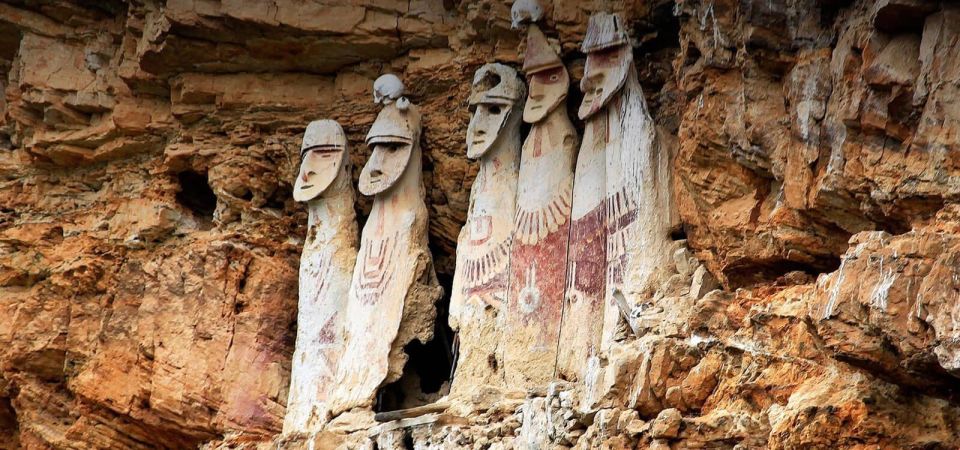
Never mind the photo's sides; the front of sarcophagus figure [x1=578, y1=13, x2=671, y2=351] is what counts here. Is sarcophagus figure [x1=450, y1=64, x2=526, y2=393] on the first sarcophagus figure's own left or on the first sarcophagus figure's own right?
on the first sarcophagus figure's own right

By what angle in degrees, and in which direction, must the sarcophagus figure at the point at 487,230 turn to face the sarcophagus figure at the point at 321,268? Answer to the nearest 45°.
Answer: approximately 90° to its right

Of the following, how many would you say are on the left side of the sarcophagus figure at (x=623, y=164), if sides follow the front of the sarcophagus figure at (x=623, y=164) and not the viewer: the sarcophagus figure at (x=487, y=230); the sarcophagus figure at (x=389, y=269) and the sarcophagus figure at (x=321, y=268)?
0

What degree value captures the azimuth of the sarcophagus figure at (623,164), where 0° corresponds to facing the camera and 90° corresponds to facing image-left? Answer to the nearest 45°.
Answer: approximately 45°

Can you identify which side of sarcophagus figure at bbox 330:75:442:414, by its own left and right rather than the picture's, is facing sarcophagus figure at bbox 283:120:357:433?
right

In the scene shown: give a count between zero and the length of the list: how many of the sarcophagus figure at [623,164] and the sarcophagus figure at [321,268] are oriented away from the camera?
0

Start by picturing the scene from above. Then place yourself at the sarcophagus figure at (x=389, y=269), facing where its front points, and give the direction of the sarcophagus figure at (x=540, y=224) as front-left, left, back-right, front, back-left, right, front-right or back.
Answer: left

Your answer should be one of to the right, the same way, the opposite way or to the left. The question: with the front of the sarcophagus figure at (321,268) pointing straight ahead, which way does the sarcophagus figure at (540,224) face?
the same way

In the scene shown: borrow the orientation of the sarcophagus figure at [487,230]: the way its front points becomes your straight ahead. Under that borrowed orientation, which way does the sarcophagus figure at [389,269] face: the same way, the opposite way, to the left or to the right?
the same way

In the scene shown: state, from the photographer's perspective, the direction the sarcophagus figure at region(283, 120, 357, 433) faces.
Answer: facing the viewer and to the left of the viewer

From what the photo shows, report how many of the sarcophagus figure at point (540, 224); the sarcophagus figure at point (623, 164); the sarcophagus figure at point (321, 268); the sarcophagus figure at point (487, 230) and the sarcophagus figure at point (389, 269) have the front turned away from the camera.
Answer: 0

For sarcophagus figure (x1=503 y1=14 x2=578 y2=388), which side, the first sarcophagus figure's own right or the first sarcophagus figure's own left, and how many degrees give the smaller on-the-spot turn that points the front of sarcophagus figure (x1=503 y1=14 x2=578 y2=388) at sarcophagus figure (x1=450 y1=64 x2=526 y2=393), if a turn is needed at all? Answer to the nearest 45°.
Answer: approximately 90° to the first sarcophagus figure's own right

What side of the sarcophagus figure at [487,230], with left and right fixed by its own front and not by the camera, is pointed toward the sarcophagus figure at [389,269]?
right

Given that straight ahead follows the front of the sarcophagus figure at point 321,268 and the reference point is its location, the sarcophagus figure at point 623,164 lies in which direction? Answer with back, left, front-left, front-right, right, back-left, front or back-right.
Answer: left

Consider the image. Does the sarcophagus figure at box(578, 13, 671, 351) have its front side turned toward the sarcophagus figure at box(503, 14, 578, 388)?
no

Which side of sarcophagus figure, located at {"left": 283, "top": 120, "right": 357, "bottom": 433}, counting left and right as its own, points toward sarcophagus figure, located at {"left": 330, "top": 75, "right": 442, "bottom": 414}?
left

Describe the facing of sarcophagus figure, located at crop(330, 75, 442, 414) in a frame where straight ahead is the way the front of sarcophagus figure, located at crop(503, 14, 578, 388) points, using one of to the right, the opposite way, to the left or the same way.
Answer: the same way

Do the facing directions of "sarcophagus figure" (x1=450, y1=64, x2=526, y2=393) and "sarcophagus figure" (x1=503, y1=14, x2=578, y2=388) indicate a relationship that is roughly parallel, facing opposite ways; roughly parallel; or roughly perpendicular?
roughly parallel

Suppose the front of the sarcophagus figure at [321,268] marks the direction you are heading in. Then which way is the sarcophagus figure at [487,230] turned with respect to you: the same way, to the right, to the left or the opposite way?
the same way

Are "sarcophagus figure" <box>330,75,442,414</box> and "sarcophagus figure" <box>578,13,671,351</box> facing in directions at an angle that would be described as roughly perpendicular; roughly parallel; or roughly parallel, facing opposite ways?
roughly parallel

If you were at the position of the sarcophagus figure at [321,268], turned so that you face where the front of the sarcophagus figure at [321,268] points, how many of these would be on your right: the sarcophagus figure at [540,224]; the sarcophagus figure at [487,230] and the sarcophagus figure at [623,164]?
0

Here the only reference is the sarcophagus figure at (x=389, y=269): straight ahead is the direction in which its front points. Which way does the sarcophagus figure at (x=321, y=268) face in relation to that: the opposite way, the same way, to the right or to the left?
the same way

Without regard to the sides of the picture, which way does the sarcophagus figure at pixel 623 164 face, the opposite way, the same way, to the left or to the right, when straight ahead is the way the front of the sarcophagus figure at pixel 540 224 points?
the same way
